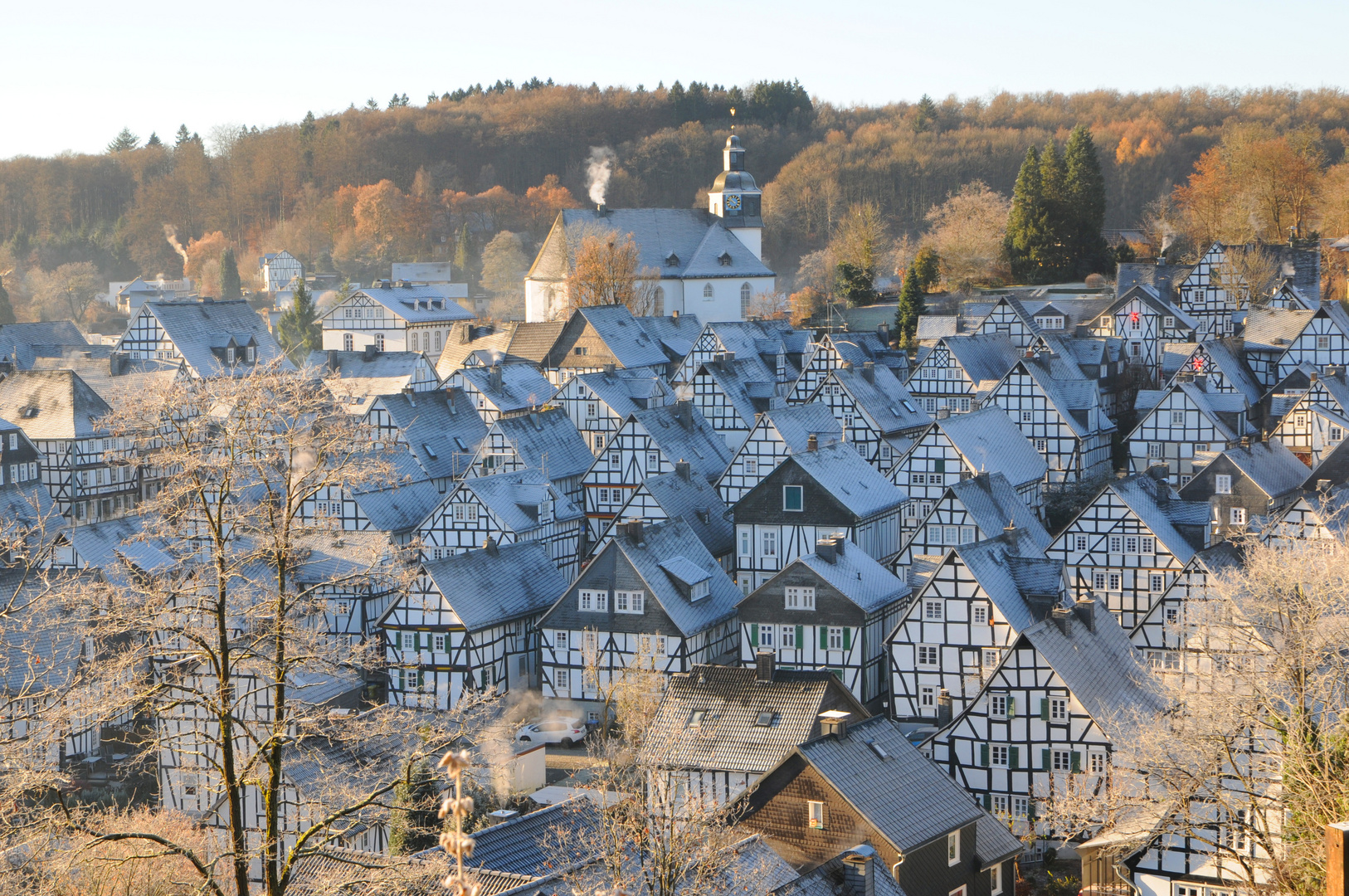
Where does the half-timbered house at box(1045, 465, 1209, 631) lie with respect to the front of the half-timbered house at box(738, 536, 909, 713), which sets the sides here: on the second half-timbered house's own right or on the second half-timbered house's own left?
on the second half-timbered house's own left

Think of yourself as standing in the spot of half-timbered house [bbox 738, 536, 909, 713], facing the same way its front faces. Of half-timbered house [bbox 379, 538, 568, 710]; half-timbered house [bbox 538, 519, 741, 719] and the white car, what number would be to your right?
3

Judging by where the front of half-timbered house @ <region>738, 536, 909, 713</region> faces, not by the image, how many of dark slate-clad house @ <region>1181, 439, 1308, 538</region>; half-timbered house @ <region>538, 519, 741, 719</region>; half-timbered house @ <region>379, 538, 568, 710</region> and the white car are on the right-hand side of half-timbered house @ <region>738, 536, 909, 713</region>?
3

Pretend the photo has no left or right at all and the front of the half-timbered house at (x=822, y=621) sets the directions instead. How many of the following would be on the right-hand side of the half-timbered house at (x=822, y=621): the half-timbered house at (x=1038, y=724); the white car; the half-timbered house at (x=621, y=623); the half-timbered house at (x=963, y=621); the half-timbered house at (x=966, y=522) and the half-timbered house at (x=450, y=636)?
3

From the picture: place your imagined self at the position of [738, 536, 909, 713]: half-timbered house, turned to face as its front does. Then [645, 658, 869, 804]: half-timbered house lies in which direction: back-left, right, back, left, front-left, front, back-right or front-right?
front

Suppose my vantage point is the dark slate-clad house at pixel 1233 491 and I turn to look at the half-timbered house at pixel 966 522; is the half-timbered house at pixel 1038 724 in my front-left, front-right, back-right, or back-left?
front-left

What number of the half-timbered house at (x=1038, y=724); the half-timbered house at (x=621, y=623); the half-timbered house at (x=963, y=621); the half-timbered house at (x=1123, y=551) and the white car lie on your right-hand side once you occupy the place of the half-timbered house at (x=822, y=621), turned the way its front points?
2

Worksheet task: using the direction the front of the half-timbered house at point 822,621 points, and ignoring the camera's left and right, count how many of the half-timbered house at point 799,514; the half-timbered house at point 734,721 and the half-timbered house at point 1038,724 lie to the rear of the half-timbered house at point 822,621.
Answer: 1

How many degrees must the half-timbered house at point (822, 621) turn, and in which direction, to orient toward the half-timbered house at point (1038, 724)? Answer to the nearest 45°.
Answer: approximately 45° to its left

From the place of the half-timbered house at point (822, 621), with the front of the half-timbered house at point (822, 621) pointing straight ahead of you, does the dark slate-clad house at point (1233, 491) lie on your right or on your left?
on your left

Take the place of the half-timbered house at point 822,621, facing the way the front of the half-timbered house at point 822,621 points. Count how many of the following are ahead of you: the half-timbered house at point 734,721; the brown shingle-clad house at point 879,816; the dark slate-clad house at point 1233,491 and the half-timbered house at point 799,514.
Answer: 2

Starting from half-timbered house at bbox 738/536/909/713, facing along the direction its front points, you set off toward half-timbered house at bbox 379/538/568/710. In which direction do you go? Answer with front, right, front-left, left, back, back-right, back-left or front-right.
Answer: right

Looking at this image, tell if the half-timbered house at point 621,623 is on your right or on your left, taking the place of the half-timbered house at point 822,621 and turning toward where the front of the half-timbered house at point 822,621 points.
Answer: on your right

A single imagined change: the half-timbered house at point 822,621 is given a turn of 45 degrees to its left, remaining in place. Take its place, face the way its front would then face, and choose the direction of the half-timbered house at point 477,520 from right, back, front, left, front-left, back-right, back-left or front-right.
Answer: back

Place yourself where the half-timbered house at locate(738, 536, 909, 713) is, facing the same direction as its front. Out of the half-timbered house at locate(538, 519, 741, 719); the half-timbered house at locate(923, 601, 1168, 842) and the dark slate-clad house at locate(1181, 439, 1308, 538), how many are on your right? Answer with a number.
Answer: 1

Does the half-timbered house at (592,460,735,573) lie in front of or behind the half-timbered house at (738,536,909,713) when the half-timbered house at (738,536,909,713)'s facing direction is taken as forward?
behind

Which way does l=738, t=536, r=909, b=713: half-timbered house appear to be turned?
toward the camera

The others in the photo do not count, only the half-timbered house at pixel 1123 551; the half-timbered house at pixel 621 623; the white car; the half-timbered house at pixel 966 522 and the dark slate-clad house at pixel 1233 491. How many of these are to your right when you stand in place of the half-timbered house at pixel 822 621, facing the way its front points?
2

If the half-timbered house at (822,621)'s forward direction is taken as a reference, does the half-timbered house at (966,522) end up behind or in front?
behind

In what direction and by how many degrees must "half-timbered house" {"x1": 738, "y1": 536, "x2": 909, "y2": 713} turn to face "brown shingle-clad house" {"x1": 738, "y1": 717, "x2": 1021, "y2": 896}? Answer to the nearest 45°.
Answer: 0° — it already faces it
